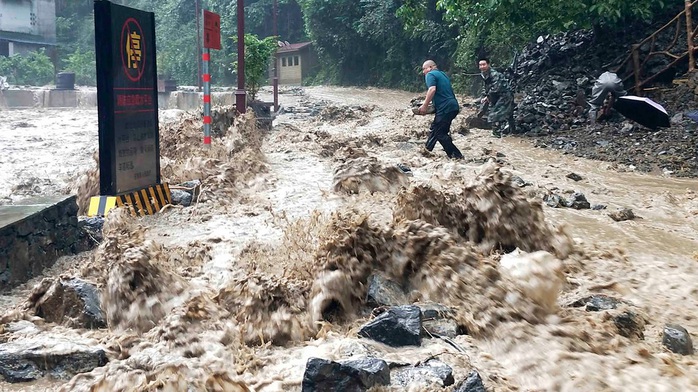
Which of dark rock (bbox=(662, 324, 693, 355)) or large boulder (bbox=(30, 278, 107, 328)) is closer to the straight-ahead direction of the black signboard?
the dark rock

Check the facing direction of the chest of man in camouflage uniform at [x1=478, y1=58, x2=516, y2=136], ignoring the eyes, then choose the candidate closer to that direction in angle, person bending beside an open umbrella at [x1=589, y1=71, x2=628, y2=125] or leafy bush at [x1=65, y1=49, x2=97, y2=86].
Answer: the leafy bush

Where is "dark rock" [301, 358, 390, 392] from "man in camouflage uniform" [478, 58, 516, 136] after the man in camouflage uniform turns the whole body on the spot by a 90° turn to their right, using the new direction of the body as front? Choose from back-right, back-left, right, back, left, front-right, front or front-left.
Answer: back-left

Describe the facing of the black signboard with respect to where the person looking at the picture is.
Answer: facing the viewer and to the right of the viewer

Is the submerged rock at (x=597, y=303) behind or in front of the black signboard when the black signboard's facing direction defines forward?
in front

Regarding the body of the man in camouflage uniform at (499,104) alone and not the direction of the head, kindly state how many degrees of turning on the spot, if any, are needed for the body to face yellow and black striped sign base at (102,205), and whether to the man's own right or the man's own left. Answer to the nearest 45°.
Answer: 0° — they already face it

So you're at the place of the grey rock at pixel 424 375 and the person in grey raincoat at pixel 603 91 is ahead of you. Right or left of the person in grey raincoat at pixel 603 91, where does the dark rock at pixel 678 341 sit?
right

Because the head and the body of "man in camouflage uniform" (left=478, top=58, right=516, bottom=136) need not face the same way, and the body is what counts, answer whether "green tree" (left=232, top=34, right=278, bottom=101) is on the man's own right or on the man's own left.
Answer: on the man's own right

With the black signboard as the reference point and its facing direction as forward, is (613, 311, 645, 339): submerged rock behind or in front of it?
in front

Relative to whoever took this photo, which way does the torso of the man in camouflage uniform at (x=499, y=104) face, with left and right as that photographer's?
facing the viewer and to the left of the viewer

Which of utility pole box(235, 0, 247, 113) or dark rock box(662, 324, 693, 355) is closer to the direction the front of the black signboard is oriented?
the dark rock

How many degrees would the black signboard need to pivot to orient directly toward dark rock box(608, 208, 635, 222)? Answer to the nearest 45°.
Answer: approximately 45° to its left
